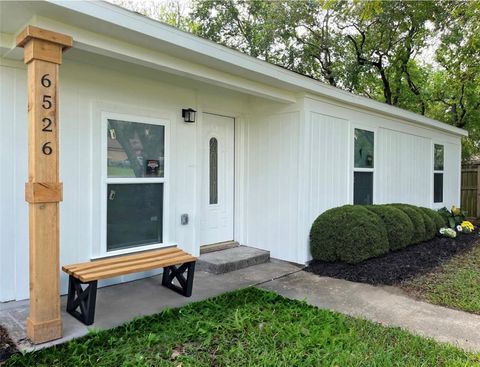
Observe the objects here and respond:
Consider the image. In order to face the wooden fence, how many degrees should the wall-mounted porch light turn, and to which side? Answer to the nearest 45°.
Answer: approximately 90° to its left

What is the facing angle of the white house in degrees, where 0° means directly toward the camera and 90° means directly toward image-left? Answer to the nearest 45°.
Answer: approximately 315°

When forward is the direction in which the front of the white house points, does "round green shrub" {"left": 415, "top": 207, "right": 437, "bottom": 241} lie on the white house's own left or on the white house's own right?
on the white house's own left

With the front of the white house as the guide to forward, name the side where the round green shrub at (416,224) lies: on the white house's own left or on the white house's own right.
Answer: on the white house's own left

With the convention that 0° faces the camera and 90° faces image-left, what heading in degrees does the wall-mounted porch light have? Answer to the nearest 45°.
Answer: approximately 315°

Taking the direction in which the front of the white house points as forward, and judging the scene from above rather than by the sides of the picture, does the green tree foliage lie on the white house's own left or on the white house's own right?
on the white house's own left
